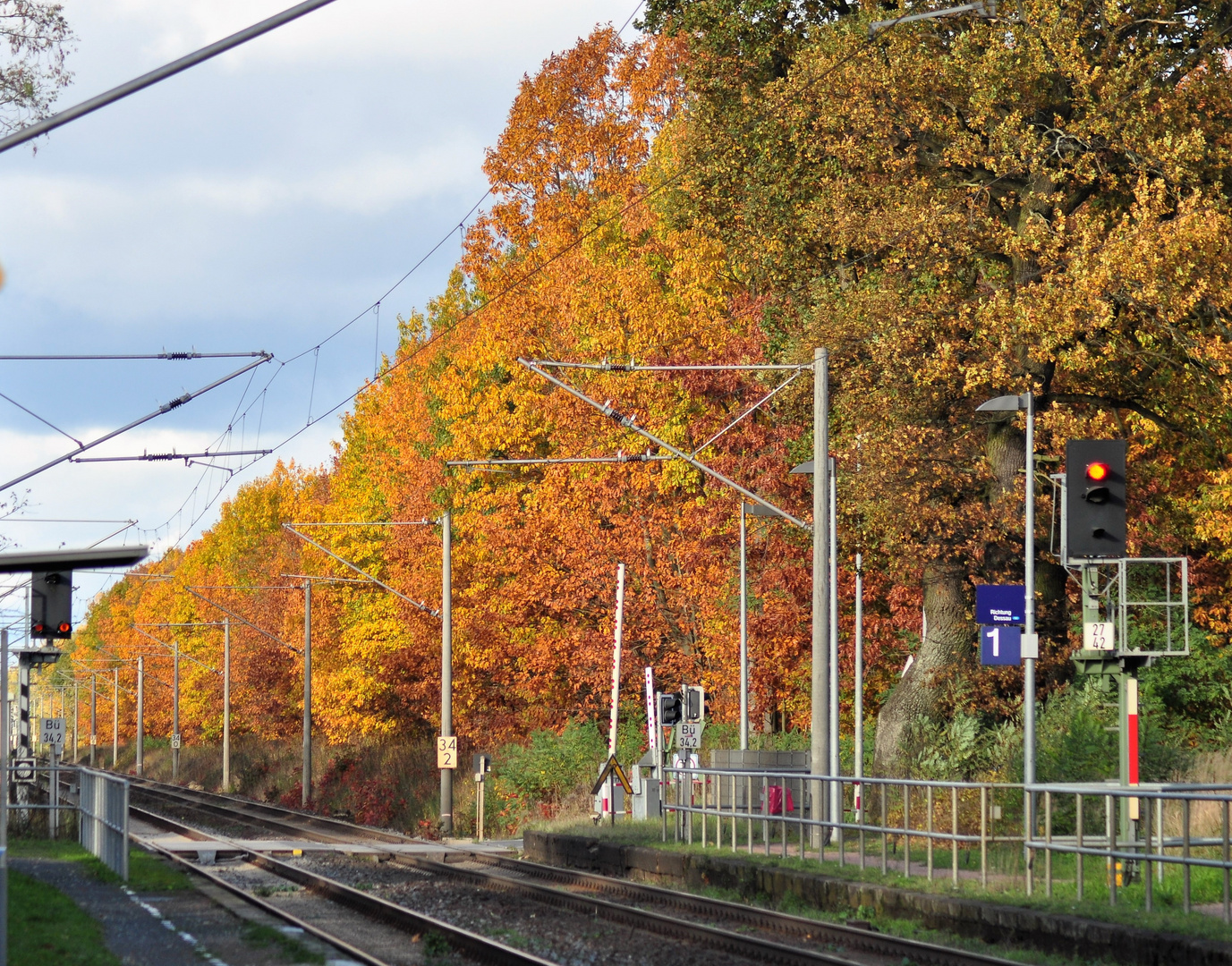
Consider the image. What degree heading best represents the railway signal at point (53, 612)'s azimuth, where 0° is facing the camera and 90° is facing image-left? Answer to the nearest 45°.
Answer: approximately 0°

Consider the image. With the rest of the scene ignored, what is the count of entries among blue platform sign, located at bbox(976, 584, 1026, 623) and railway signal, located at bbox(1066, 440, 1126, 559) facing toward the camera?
2

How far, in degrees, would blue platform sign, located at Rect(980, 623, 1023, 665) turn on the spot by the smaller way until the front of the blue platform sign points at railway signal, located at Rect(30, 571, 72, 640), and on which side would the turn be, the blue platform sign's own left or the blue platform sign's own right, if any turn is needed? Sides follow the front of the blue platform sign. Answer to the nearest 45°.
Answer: approximately 90° to the blue platform sign's own right

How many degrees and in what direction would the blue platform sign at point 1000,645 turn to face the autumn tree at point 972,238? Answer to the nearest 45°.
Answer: approximately 180°

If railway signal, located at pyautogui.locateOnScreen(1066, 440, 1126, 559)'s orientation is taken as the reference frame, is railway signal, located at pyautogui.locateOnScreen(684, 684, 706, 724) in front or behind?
behind
